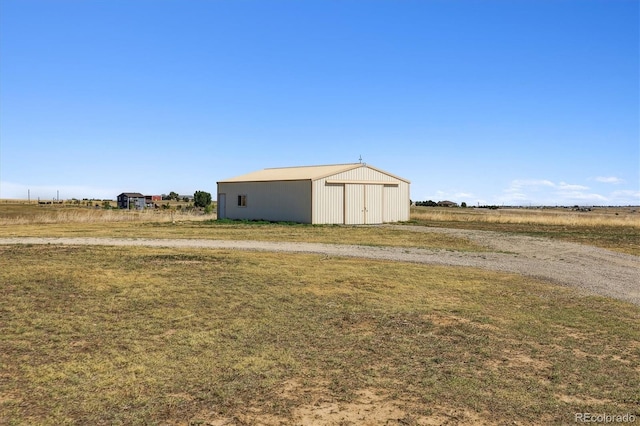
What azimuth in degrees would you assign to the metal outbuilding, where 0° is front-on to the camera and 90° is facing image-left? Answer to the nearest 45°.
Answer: approximately 315°
